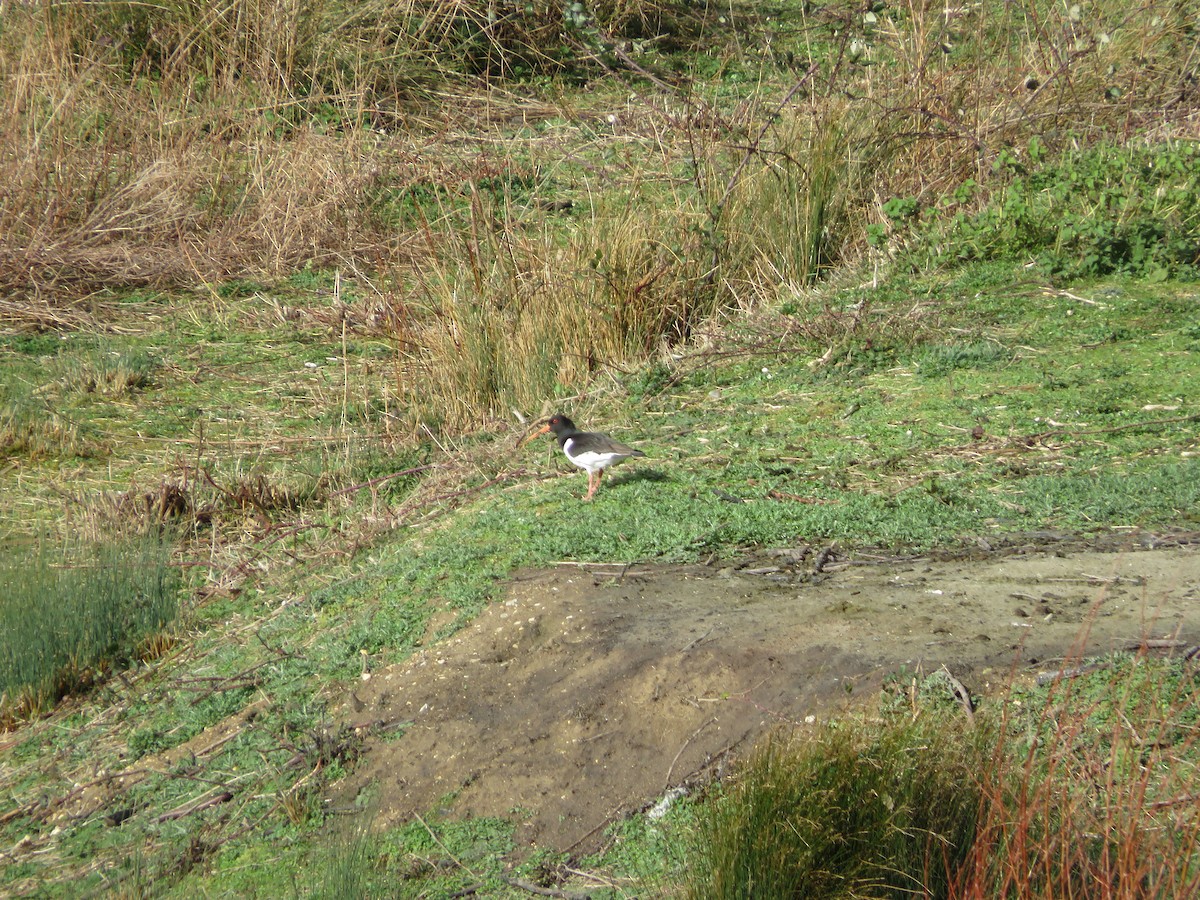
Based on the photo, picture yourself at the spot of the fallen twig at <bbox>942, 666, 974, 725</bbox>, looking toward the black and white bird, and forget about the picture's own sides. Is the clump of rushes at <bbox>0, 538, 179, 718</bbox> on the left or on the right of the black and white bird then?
left

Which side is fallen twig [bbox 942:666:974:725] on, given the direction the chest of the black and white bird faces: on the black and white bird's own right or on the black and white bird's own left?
on the black and white bird's own left

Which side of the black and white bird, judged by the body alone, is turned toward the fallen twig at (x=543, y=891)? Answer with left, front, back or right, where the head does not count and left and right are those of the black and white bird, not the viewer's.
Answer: left

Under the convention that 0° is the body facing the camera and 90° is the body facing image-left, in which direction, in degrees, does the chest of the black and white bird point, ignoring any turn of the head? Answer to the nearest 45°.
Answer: approximately 90°

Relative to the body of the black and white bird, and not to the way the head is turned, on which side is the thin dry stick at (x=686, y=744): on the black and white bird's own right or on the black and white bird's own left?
on the black and white bird's own left

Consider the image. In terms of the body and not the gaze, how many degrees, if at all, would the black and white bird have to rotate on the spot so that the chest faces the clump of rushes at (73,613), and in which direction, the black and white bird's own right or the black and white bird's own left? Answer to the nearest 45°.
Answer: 0° — it already faces it

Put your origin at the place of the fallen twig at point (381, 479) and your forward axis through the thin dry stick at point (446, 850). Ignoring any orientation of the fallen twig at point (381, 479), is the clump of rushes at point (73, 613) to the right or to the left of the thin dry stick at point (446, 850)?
right

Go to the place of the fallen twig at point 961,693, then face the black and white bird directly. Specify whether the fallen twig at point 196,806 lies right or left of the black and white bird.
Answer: left

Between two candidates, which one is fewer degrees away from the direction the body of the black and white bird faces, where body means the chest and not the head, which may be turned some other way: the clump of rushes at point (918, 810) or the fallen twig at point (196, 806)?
the fallen twig

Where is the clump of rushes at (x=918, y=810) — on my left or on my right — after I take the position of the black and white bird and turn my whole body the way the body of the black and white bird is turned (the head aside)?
on my left

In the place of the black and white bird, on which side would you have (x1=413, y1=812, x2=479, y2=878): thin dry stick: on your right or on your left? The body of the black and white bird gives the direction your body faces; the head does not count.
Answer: on your left
